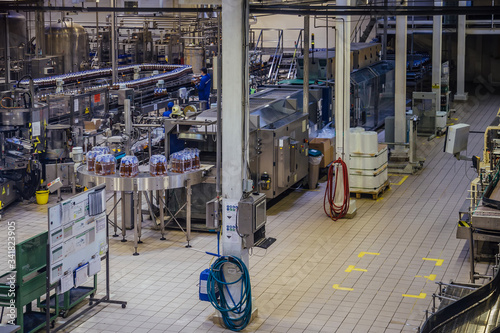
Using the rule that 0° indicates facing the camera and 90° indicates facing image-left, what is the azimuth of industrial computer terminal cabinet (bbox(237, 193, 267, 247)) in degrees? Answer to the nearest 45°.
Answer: approximately 315°

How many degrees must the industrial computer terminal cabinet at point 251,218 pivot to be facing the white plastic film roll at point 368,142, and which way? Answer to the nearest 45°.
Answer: approximately 135° to its left

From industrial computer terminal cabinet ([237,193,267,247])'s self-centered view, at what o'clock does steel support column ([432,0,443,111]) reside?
The steel support column is roughly at 8 o'clock from the industrial computer terminal cabinet.

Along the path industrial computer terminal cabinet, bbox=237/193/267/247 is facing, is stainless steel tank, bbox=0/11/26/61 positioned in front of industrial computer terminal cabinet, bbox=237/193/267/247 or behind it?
behind
